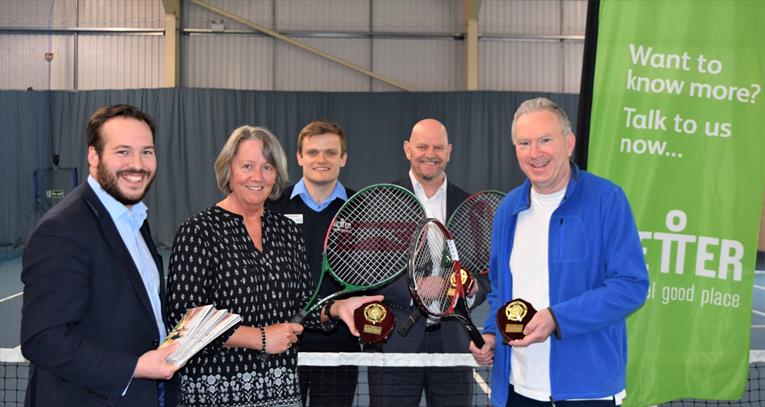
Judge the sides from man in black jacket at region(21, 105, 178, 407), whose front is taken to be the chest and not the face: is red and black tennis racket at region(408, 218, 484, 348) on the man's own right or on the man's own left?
on the man's own left

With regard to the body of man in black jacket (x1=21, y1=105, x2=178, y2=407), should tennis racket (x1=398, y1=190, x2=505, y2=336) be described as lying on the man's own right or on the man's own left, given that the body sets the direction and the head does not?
on the man's own left

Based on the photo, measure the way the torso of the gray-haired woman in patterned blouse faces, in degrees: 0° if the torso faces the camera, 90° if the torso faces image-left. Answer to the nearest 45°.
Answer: approximately 315°

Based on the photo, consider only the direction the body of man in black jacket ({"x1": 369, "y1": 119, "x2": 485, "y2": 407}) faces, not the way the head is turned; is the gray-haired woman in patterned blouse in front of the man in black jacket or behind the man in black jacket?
in front

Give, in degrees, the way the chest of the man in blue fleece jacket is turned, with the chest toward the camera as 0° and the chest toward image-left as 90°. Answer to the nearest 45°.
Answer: approximately 45°

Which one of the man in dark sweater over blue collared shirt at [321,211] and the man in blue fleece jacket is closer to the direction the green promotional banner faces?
the man in blue fleece jacket

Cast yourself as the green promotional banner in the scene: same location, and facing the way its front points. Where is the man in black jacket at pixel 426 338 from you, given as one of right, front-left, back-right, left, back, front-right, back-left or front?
right

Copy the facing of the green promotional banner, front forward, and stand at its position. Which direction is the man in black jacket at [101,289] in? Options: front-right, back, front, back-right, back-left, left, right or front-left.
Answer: front-right

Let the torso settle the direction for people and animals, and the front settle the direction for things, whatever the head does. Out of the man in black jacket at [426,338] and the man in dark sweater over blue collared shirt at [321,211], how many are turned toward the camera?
2
